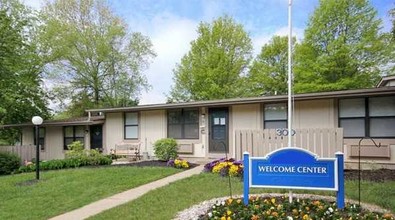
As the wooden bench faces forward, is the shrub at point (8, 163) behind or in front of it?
in front

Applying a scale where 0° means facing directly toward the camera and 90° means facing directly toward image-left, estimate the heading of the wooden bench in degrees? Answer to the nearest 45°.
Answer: approximately 45°

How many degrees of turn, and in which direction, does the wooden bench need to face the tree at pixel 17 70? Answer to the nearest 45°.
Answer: approximately 90° to its right

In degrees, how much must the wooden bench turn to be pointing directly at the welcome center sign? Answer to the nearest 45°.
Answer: approximately 45° to its left

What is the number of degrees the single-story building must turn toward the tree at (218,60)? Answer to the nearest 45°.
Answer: approximately 135° to its right

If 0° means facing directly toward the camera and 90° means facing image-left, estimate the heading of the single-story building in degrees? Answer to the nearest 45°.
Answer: approximately 45°

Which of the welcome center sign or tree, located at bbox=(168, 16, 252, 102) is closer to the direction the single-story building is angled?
the welcome center sign

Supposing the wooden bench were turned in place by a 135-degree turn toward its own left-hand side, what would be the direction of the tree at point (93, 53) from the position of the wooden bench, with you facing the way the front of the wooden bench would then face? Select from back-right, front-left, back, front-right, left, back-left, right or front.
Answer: left

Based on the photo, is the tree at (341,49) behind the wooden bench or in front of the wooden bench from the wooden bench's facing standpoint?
behind
